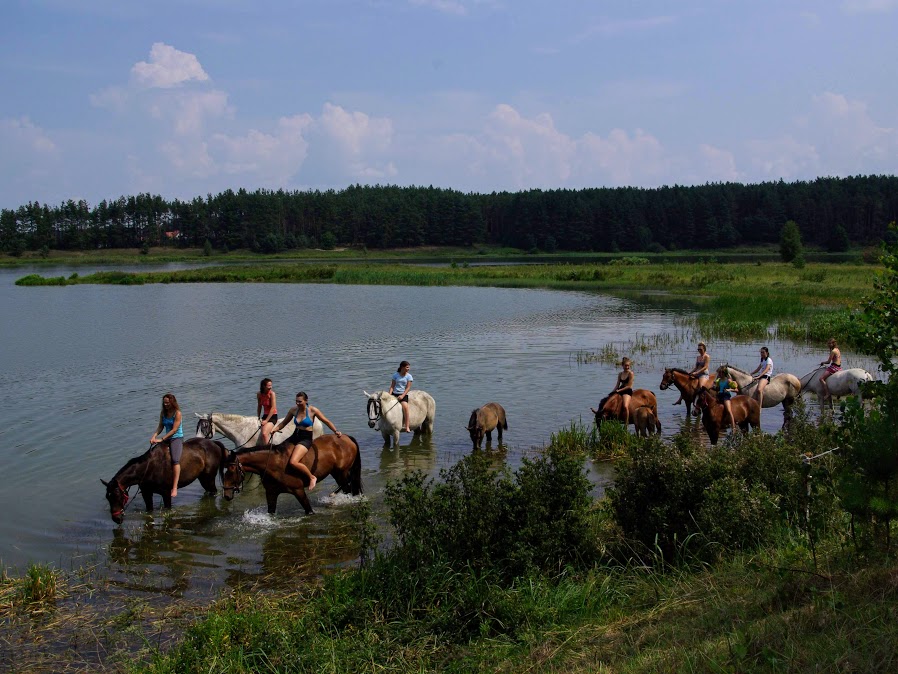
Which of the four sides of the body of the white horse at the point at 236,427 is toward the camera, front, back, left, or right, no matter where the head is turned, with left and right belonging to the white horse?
left

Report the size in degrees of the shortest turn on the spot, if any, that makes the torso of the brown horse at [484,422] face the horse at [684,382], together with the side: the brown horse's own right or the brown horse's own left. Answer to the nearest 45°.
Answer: approximately 180°

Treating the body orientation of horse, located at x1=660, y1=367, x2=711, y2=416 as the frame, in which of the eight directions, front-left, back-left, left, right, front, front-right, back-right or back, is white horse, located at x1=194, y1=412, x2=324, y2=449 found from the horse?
front-left

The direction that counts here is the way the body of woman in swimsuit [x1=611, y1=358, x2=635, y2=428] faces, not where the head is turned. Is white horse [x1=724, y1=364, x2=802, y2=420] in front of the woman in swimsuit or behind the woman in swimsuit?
behind

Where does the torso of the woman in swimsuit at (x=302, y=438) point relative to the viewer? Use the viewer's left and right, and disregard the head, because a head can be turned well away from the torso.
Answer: facing the viewer and to the left of the viewer

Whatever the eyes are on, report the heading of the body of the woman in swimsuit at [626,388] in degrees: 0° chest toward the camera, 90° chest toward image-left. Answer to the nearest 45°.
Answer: approximately 45°

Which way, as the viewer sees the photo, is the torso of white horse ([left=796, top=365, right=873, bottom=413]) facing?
to the viewer's left

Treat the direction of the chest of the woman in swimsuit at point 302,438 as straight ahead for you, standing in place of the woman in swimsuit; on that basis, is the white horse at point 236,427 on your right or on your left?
on your right

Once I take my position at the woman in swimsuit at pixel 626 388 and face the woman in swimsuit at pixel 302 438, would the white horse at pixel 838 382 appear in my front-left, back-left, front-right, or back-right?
back-left

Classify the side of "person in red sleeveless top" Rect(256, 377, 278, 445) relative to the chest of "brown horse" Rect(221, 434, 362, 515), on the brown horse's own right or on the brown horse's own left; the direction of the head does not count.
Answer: on the brown horse's own right

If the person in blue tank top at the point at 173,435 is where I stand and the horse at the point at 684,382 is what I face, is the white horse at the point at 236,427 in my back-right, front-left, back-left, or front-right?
front-left

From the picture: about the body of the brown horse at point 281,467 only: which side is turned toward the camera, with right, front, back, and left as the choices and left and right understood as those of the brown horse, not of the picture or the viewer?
left

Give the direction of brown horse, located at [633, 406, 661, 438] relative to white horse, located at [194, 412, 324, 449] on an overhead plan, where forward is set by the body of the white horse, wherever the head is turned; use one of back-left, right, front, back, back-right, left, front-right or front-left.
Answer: back
